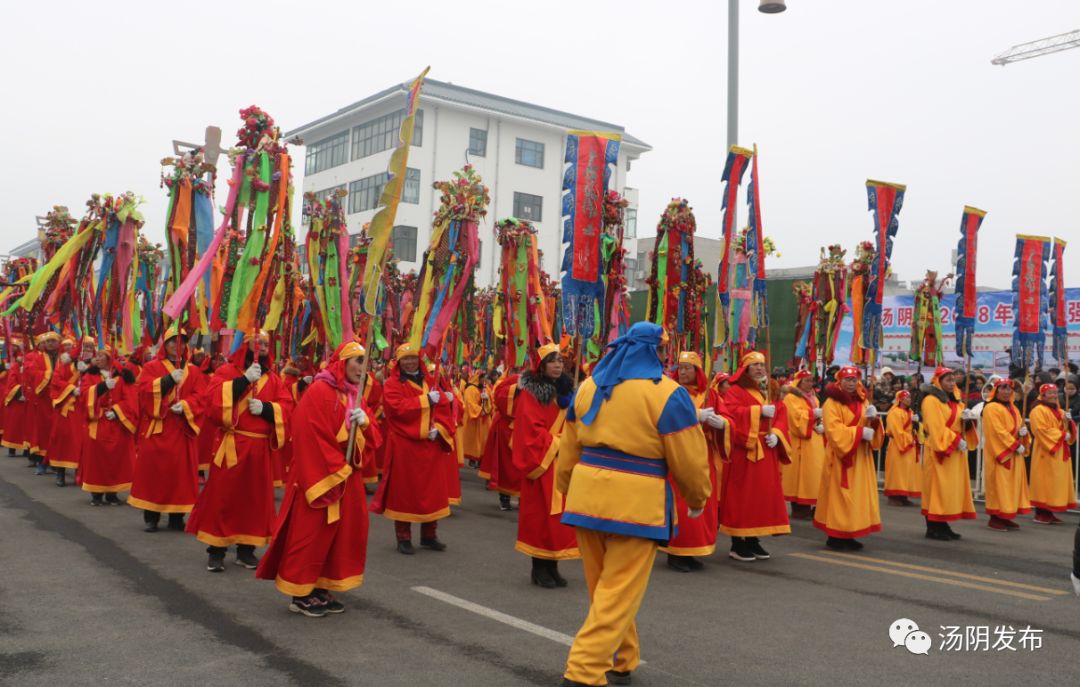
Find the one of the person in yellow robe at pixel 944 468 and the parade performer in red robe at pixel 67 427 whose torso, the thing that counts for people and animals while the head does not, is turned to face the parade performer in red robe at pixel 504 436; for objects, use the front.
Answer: the parade performer in red robe at pixel 67 427

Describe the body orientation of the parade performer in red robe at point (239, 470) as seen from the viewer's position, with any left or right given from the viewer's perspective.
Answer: facing the viewer and to the right of the viewer

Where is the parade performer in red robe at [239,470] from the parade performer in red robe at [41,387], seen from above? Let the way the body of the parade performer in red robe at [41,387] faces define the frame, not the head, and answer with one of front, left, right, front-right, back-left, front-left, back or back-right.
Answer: front-right

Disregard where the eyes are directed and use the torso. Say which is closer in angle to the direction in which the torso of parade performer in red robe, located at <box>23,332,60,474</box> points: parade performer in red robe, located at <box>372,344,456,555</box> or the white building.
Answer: the parade performer in red robe

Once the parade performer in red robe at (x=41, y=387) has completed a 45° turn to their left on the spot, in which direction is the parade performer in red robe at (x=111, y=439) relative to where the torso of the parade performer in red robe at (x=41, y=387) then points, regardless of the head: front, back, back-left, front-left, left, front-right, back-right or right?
right

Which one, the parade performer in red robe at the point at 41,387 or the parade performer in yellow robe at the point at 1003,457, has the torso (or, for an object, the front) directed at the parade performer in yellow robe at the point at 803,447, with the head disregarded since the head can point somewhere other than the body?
the parade performer in red robe

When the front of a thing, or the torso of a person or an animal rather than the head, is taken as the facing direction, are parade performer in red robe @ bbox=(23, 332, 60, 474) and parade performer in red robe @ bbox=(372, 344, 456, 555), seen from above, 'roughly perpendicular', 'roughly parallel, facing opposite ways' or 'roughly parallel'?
roughly parallel

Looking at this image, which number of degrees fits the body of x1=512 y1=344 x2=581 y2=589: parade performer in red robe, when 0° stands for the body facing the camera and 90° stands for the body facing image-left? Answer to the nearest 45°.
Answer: approximately 315°

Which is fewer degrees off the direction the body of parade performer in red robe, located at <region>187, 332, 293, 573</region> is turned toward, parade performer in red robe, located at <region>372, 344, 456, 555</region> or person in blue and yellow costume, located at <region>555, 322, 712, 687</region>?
the person in blue and yellow costume
